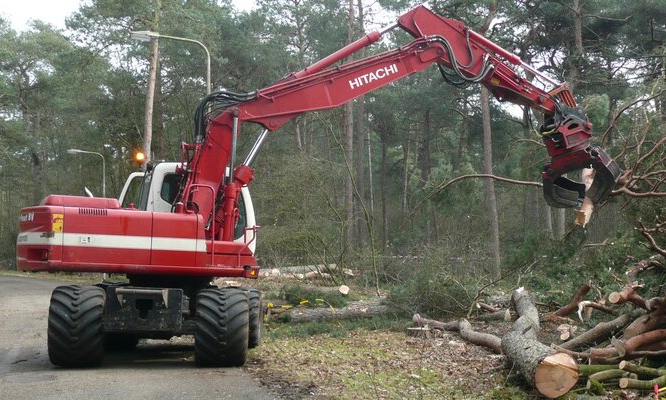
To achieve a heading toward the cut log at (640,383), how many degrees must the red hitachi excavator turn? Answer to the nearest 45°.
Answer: approximately 45° to its right

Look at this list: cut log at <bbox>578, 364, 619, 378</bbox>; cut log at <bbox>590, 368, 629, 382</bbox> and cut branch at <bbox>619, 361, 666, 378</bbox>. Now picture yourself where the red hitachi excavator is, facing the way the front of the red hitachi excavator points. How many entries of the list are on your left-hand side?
0

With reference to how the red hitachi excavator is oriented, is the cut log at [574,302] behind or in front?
in front

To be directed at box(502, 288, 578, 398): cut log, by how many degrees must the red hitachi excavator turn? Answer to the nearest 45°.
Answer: approximately 45° to its right

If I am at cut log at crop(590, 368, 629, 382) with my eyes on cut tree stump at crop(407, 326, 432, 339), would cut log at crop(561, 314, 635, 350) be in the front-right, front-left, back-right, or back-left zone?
front-right

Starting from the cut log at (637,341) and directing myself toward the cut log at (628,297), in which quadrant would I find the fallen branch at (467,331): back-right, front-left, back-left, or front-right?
front-left
